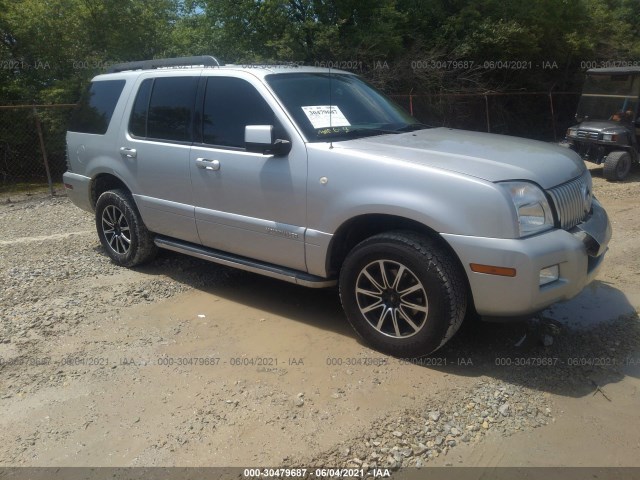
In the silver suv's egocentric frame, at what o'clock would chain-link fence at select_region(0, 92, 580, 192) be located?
The chain-link fence is roughly at 8 o'clock from the silver suv.

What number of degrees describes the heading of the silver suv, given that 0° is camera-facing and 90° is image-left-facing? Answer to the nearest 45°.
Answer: approximately 315°

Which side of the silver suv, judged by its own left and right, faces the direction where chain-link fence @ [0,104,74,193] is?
back
